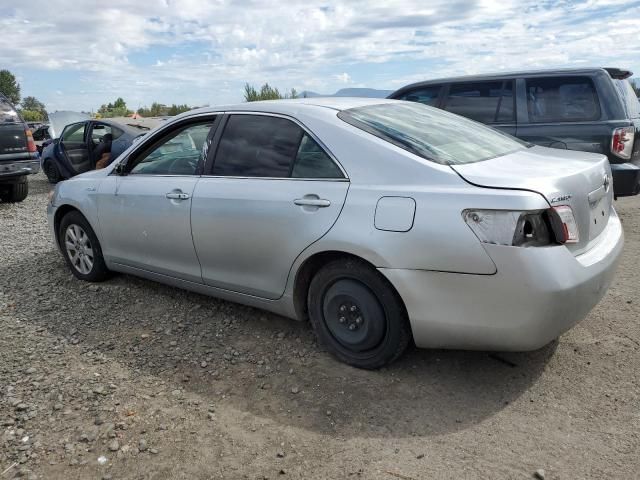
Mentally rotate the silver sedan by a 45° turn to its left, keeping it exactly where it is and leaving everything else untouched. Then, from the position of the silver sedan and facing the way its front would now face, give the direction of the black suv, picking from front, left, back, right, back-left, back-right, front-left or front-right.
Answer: front-right

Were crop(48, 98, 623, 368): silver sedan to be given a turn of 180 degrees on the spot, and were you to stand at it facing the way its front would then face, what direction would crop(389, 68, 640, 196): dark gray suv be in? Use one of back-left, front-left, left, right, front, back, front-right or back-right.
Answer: left

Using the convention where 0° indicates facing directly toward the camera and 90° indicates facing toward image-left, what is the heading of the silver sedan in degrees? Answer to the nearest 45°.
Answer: approximately 135°
